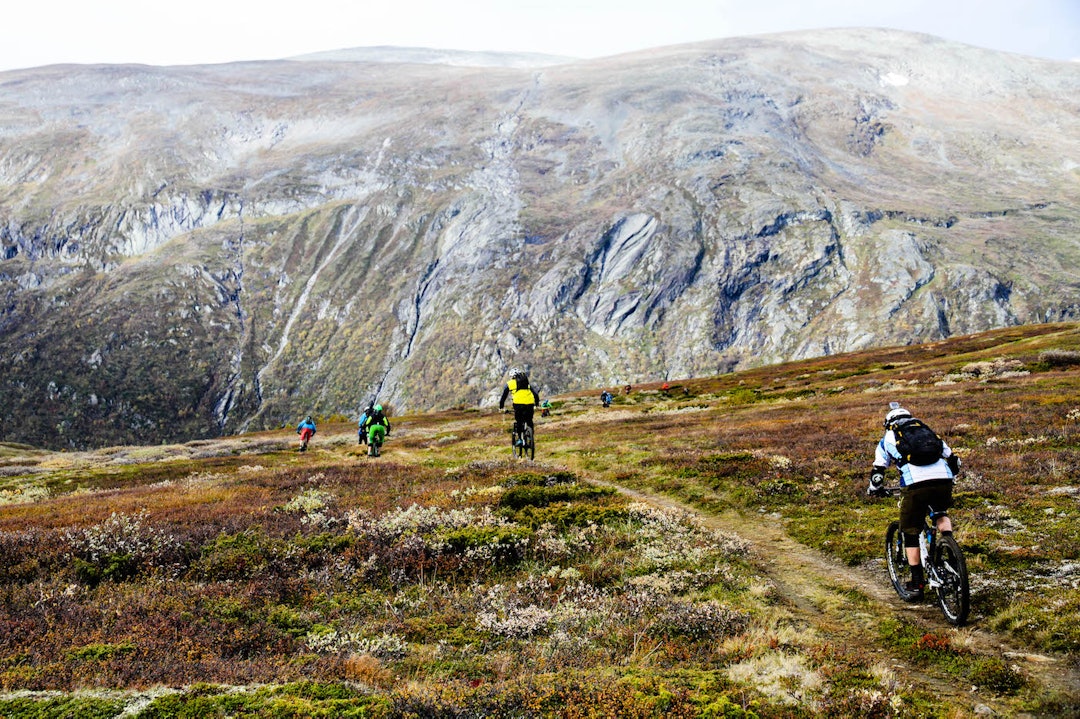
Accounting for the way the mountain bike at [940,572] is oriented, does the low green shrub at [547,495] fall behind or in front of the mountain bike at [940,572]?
in front

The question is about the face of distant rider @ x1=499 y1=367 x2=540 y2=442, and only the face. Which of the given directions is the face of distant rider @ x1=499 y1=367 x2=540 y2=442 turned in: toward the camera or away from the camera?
away from the camera

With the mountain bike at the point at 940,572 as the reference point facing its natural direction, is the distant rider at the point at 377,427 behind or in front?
in front

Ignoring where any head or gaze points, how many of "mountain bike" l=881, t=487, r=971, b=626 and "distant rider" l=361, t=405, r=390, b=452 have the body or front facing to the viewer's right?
0

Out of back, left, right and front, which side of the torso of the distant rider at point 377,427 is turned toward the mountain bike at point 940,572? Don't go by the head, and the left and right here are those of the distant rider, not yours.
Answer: back

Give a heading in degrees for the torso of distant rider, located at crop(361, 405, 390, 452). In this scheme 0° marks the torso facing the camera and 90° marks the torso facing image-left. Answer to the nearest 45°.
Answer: approximately 180°

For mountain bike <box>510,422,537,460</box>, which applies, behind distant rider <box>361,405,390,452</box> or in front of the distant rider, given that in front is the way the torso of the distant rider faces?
behind

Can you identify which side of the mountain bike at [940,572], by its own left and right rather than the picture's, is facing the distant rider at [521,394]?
front

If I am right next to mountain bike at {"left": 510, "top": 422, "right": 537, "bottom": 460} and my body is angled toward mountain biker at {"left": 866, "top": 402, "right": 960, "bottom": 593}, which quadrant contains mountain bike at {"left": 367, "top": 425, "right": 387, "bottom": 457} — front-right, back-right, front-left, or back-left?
back-right

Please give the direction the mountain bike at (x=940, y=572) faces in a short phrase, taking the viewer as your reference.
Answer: facing away from the viewer and to the left of the viewer

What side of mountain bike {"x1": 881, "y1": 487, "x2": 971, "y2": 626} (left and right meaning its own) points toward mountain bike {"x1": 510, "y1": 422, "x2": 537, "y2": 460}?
front
